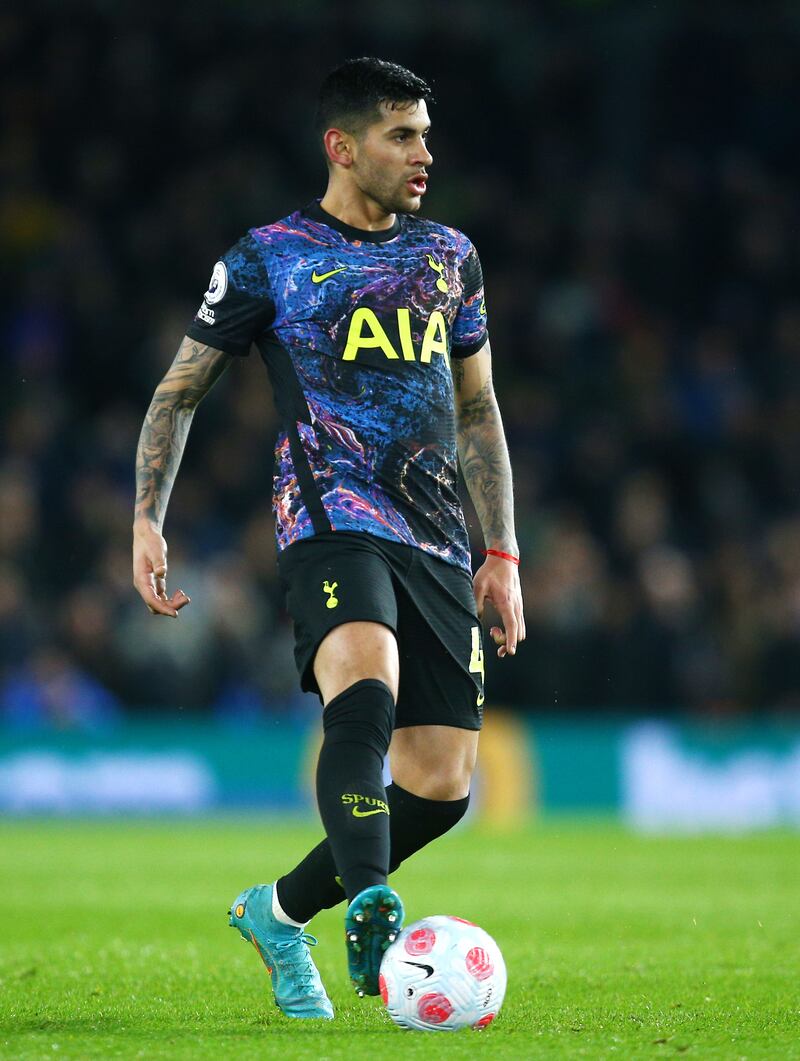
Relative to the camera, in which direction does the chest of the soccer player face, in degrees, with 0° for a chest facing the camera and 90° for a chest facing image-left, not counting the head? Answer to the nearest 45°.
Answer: approximately 315°
